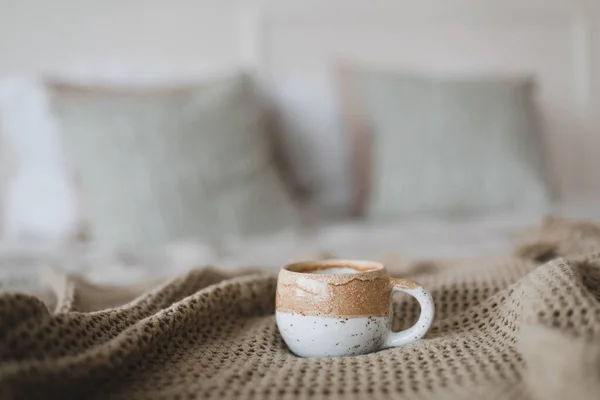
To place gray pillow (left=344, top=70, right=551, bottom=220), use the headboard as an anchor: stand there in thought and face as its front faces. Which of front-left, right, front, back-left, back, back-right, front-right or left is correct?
front

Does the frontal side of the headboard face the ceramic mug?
yes

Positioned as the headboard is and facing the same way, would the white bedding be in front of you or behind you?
in front

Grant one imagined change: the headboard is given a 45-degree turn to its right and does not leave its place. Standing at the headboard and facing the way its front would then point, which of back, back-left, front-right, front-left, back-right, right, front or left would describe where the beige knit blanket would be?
front-left

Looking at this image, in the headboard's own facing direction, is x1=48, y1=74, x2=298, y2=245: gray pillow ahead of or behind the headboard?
ahead

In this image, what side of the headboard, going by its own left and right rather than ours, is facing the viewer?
front
